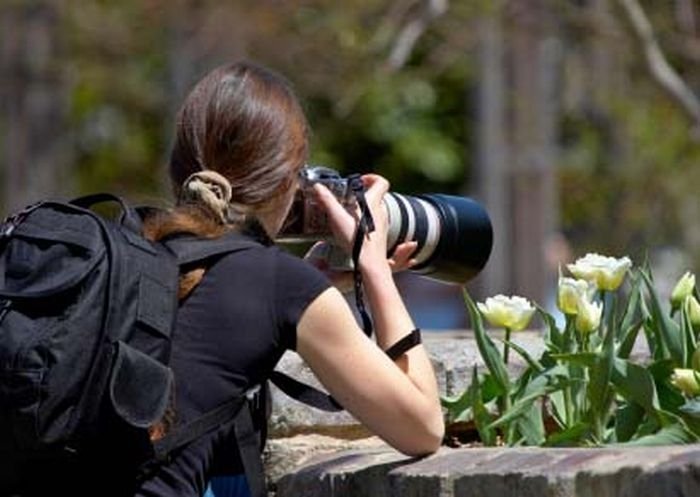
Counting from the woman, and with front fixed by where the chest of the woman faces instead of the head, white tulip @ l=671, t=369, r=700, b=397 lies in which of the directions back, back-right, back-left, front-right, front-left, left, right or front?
front-right

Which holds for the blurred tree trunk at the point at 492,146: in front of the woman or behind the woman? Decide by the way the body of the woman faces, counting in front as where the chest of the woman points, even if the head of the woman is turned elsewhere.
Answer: in front

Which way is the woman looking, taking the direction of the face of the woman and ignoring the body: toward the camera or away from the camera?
away from the camera

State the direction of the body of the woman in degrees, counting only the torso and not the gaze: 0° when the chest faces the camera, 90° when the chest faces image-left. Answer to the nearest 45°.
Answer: approximately 225°

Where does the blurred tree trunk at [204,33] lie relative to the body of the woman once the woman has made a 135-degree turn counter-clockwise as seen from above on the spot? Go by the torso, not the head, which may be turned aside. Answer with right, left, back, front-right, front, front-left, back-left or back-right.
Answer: right

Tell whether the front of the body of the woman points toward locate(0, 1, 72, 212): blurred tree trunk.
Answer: no

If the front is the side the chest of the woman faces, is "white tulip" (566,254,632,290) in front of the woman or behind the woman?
in front

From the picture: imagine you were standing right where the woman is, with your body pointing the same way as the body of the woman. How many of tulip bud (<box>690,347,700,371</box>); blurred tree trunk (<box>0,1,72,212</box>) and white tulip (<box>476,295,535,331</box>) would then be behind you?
0

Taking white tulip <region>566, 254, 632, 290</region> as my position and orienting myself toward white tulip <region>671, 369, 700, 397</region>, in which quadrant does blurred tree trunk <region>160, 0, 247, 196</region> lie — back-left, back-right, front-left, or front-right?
back-left
